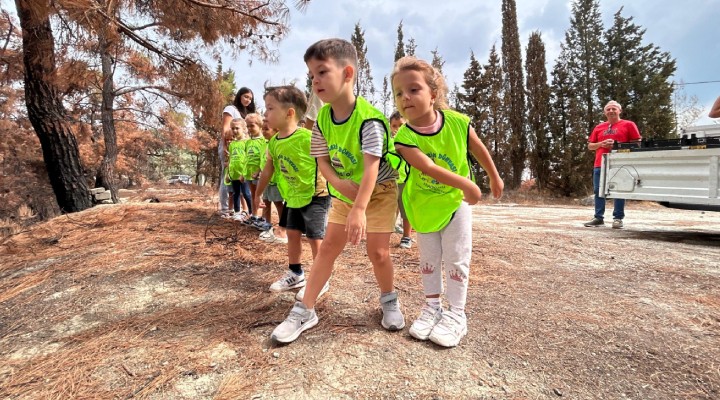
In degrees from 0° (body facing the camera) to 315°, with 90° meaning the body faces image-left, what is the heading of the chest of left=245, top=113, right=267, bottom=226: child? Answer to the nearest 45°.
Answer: approximately 45°

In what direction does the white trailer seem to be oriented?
to the viewer's right

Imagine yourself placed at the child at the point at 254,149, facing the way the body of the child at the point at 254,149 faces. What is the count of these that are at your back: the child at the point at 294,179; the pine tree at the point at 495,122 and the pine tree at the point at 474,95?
2

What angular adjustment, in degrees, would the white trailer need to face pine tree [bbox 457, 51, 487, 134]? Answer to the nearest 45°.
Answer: approximately 135° to its left

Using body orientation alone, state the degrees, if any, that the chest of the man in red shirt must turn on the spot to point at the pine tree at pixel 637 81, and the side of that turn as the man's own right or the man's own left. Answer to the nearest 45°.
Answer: approximately 180°

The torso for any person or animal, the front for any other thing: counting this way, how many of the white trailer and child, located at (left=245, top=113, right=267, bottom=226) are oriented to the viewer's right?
1

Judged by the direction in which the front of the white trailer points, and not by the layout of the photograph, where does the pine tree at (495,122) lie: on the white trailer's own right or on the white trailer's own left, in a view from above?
on the white trailer's own left

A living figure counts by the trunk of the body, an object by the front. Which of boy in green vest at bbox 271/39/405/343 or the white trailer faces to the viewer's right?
the white trailer

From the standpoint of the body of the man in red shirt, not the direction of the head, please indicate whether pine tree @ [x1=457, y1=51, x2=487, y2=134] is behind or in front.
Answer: behind

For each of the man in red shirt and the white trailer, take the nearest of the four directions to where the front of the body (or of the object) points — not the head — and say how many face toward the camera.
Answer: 1

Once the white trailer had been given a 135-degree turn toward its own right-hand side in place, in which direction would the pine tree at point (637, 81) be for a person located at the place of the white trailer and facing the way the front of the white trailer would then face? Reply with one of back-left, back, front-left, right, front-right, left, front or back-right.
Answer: back-right

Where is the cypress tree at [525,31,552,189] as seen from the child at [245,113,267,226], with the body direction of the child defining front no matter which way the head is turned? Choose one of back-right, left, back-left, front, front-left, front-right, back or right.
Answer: back
